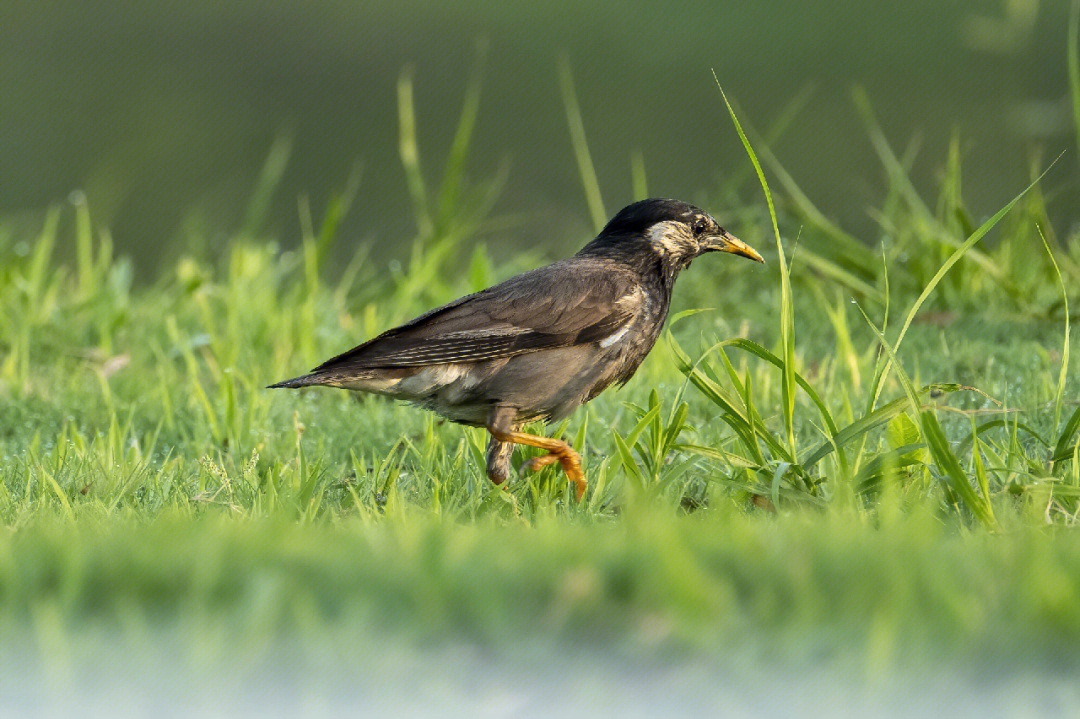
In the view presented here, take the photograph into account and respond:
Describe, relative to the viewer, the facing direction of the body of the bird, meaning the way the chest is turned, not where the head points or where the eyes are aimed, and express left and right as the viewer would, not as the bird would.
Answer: facing to the right of the viewer
